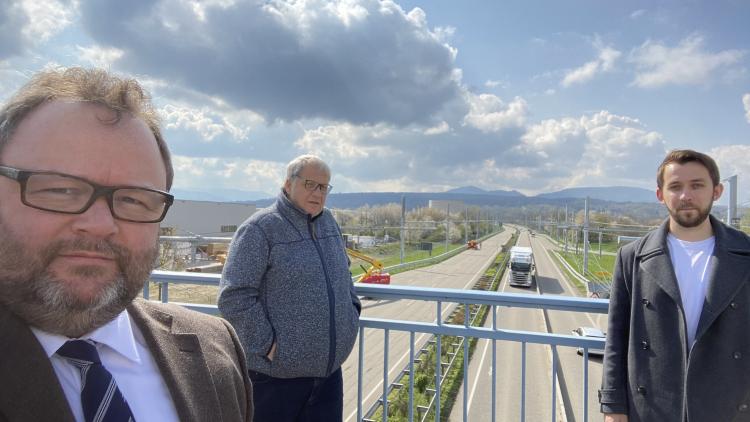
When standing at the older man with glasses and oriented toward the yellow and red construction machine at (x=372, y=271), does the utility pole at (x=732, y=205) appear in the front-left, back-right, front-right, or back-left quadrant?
front-right

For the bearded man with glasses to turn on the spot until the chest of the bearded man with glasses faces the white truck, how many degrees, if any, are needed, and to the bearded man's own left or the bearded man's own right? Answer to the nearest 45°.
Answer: approximately 135° to the bearded man's own left

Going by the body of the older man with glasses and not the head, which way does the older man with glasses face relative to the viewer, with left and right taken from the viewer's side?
facing the viewer and to the right of the viewer

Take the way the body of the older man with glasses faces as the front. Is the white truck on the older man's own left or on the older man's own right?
on the older man's own left

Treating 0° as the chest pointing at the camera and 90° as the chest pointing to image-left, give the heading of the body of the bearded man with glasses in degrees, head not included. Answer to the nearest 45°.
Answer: approximately 0°

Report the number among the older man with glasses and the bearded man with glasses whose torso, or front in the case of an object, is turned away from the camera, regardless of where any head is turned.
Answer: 0

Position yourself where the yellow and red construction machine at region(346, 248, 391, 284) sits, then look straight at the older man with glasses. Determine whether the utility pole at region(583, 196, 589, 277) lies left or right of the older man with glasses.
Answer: left

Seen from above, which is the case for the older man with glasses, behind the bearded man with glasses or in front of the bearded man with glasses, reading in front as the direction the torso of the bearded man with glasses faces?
behind
